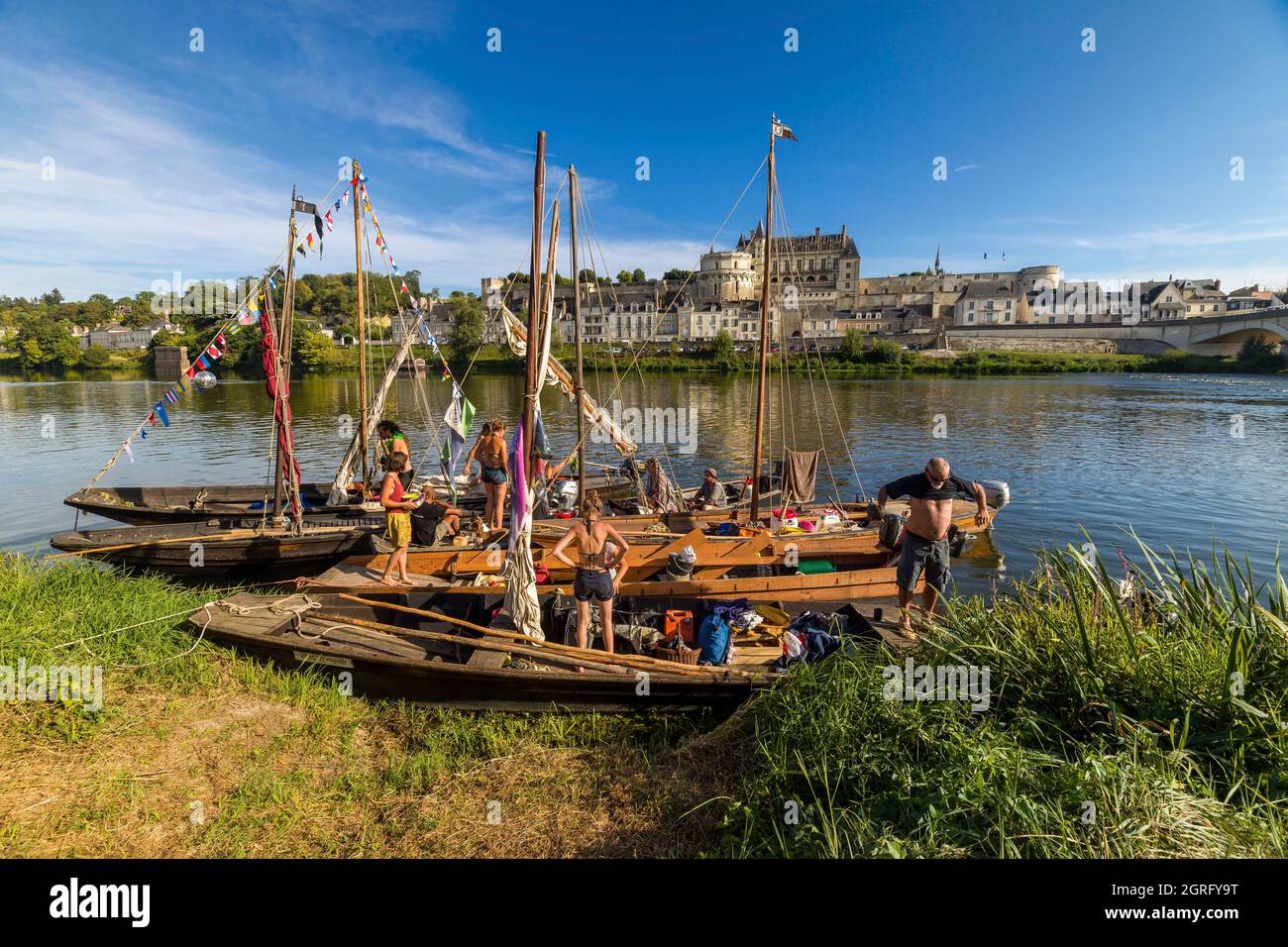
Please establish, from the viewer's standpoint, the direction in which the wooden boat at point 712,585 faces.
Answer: facing to the left of the viewer

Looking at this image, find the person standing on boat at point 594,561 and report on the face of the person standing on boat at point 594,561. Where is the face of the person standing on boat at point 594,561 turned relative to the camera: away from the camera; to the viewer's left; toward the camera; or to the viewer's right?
away from the camera

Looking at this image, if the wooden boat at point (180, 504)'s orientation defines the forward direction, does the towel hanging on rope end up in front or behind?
behind

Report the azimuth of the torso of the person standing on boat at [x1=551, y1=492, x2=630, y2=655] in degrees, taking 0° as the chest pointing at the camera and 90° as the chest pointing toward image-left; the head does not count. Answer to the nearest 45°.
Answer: approximately 180°

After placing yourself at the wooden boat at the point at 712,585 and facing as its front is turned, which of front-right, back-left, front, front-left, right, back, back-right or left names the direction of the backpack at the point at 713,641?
left

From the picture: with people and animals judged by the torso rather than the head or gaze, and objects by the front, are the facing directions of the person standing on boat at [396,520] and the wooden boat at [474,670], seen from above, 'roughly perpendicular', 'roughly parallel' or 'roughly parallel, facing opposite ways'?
roughly parallel, facing opposite ways

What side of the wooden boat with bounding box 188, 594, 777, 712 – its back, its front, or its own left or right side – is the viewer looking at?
left

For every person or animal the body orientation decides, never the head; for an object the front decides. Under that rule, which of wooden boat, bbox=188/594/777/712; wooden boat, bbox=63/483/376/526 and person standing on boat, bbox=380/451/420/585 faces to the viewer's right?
the person standing on boat

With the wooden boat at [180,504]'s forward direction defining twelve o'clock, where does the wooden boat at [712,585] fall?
the wooden boat at [712,585] is roughly at 8 o'clock from the wooden boat at [180,504].

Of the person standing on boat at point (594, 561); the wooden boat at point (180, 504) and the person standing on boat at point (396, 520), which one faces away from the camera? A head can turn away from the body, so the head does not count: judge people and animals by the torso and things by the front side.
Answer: the person standing on boat at point (594, 561)

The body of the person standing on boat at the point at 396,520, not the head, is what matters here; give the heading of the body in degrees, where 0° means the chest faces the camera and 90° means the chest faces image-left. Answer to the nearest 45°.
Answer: approximately 270°

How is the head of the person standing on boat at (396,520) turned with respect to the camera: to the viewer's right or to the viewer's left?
to the viewer's right

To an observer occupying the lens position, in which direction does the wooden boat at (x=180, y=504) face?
facing to the left of the viewer

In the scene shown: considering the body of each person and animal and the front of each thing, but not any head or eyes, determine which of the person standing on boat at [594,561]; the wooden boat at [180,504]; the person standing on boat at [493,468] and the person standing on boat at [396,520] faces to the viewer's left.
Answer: the wooden boat
